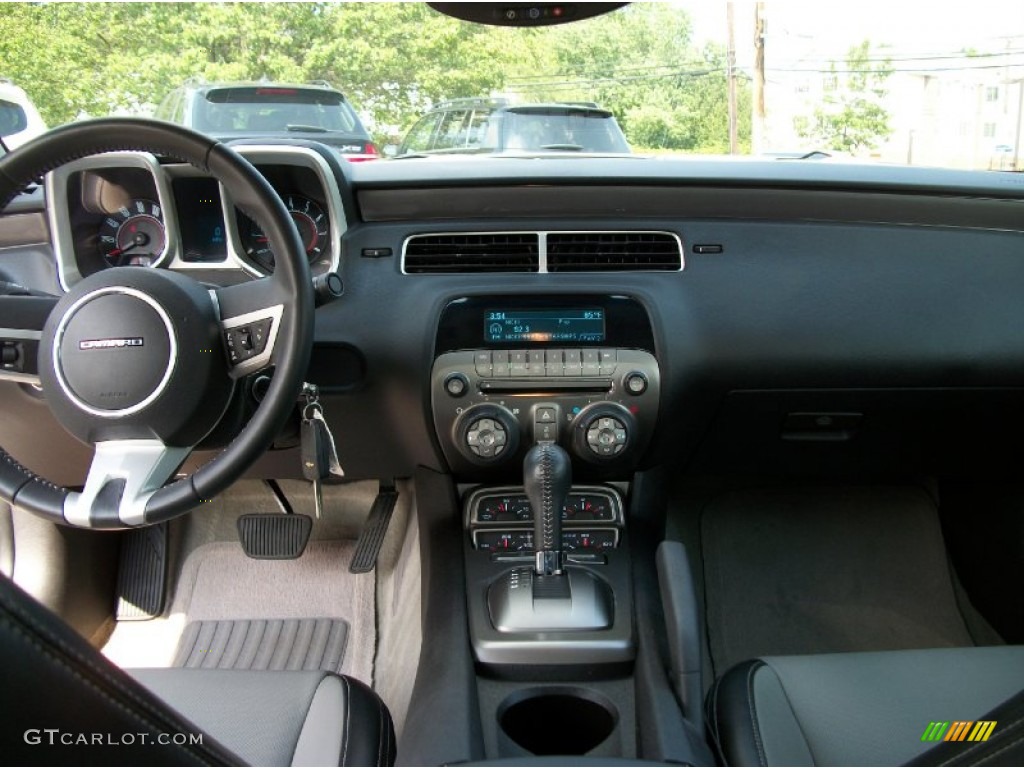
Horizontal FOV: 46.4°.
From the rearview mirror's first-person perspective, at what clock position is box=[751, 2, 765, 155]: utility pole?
The utility pole is roughly at 7 o'clock from the rearview mirror.

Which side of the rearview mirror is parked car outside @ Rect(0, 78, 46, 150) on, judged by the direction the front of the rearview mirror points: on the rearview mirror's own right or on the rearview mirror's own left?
on the rearview mirror's own right

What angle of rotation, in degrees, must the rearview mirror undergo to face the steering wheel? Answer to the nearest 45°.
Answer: approximately 90° to its right

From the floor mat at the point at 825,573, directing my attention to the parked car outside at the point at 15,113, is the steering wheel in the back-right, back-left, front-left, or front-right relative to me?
front-left

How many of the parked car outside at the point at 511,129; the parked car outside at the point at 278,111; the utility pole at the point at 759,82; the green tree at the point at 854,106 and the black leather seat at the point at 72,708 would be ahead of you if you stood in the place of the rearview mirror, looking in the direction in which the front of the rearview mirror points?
1

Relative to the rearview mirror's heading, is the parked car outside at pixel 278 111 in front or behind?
behind

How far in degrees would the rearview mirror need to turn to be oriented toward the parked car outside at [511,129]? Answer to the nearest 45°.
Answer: approximately 180°

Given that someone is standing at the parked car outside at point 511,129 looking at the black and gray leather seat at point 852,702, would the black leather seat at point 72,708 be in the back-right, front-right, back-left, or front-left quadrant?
front-right

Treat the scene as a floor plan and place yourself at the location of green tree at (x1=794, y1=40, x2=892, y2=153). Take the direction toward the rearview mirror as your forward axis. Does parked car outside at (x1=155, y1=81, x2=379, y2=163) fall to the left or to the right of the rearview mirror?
right

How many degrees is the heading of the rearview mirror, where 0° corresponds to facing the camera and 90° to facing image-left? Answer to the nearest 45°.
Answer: approximately 0°

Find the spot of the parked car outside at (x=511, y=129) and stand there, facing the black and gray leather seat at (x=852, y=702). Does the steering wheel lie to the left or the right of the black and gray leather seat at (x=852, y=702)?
right

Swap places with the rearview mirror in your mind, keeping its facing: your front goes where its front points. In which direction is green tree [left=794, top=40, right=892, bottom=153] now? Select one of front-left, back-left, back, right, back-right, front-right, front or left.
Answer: back-left

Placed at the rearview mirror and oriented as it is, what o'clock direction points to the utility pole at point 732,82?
The utility pole is roughly at 7 o'clock from the rearview mirror.
